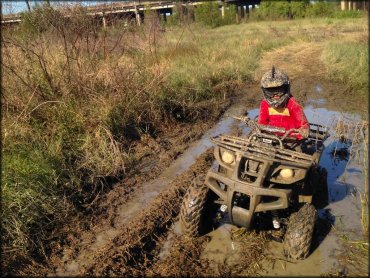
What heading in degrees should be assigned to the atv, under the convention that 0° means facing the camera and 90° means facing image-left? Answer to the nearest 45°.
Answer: approximately 45°

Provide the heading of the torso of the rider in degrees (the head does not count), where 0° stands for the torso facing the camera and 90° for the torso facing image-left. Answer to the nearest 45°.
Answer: approximately 0°
